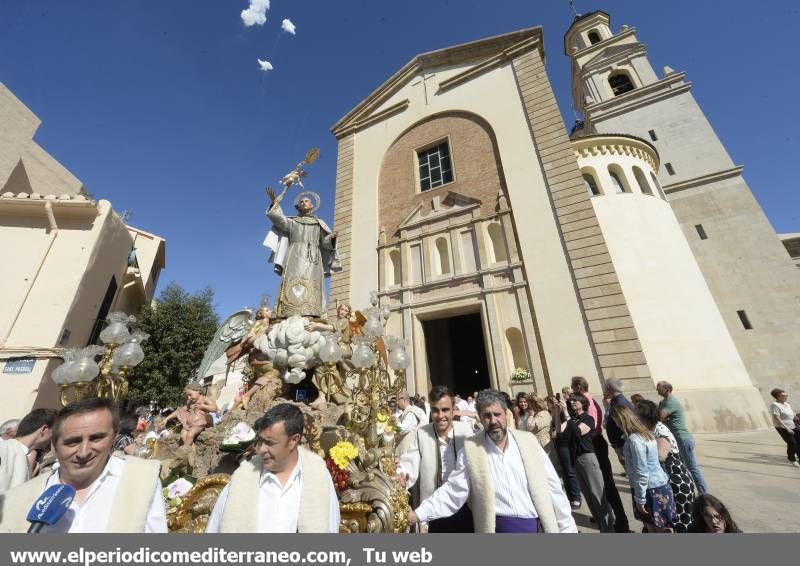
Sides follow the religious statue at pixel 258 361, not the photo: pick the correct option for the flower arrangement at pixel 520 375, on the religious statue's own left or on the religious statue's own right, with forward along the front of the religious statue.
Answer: on the religious statue's own left

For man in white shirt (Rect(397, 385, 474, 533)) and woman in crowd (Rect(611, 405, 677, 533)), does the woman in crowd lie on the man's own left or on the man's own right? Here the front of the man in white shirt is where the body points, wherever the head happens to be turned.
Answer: on the man's own left

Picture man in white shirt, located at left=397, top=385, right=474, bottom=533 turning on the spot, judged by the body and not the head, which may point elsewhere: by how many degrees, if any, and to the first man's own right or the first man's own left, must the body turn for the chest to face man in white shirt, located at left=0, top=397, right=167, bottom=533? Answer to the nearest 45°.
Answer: approximately 45° to the first man's own right

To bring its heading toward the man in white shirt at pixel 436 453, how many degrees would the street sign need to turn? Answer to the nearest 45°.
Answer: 0° — it already faces them

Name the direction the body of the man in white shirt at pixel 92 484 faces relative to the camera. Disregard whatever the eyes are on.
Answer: toward the camera

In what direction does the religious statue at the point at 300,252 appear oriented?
toward the camera

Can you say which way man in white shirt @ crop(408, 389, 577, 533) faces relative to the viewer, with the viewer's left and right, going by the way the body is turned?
facing the viewer

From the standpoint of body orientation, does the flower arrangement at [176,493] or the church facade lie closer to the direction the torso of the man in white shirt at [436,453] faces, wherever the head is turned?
the flower arrangement

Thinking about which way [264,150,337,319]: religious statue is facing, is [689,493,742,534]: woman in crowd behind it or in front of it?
in front

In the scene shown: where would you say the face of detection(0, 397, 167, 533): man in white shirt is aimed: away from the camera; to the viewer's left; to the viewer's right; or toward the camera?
toward the camera

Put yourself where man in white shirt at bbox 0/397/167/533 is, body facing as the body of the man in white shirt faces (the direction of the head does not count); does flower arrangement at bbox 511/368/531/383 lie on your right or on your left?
on your left

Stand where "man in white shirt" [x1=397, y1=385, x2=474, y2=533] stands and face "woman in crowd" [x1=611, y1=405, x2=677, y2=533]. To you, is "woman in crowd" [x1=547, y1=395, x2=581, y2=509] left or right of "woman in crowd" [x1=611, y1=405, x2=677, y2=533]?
left

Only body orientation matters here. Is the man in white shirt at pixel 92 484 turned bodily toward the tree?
no

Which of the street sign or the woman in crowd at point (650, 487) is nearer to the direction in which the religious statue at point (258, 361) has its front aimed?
the woman in crowd
